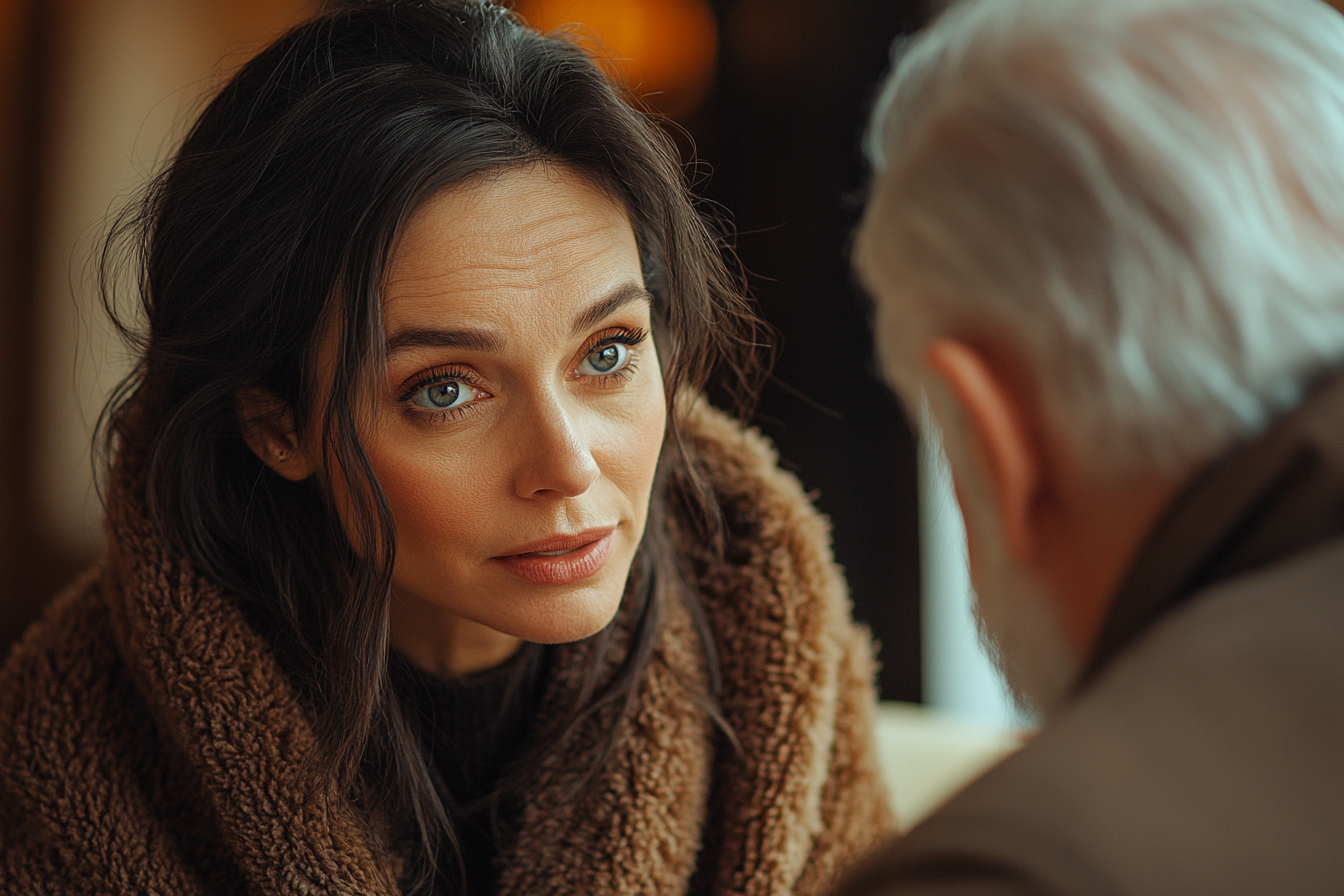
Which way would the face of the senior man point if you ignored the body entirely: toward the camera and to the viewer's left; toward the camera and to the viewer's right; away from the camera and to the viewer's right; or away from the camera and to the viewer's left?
away from the camera and to the viewer's left

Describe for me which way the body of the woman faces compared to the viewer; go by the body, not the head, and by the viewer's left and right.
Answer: facing the viewer and to the right of the viewer

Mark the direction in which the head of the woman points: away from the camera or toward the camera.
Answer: toward the camera

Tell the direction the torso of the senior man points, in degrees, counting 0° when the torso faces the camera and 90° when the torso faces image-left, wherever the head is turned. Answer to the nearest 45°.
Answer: approximately 135°
